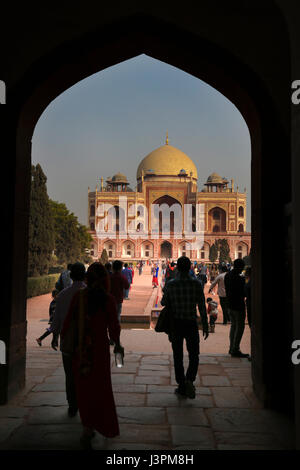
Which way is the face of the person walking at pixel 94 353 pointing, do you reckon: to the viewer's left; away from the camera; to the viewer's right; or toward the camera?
away from the camera

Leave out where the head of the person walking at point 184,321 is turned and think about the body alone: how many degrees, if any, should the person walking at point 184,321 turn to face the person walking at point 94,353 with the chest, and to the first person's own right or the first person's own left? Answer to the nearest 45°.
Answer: approximately 135° to the first person's own left

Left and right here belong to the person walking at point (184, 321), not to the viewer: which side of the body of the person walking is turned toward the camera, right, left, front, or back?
back

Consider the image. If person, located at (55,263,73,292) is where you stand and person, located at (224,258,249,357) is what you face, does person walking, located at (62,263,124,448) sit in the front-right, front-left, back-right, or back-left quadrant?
front-right

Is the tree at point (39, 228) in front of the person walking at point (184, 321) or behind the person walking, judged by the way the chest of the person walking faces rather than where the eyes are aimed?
in front
